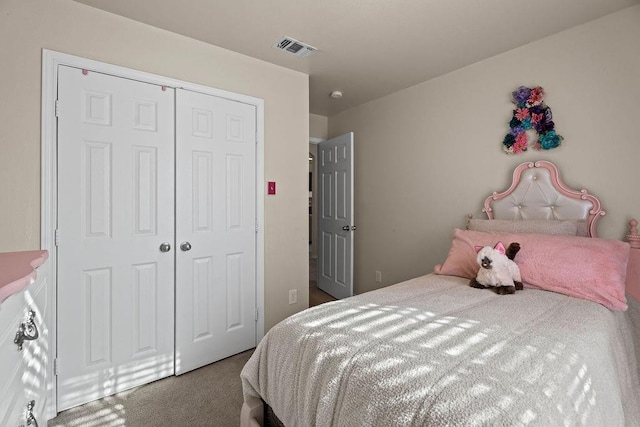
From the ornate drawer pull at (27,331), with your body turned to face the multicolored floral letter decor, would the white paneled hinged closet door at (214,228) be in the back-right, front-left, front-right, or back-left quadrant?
front-left

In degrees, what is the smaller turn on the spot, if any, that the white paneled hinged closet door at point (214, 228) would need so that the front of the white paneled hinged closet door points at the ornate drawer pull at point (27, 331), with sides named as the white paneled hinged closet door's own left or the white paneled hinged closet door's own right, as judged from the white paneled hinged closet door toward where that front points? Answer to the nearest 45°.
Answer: approximately 45° to the white paneled hinged closet door's own right

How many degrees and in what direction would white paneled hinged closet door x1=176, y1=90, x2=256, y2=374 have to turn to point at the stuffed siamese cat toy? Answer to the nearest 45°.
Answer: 0° — it already faces it

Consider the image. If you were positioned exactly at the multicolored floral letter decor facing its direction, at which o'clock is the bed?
The bed is roughly at 12 o'clock from the multicolored floral letter decor.

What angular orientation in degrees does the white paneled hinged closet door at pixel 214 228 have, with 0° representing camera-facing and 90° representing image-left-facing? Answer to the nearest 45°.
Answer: approximately 315°

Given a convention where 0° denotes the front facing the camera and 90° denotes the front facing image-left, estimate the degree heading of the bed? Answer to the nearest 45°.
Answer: approximately 45°

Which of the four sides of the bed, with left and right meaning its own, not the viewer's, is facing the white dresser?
front

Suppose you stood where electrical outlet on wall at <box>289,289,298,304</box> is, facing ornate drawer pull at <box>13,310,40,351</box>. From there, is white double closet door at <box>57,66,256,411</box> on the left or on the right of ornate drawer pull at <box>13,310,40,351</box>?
right

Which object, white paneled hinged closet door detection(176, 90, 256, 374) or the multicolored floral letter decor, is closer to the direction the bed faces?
the white paneled hinged closet door

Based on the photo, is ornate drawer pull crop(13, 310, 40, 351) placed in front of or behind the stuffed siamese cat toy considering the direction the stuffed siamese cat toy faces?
in front

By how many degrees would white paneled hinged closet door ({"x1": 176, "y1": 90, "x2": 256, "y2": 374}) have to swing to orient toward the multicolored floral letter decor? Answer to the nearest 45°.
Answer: approximately 45° to its left

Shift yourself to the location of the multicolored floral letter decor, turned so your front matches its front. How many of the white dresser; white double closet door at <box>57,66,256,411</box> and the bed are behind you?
0

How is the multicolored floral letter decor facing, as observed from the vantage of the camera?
facing the viewer

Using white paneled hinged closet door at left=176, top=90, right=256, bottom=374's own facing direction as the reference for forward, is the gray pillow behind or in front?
in front

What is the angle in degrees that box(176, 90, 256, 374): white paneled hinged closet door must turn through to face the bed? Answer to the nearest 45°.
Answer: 0° — it already faces it

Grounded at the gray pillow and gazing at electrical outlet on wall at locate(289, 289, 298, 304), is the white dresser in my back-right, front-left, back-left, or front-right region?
front-left

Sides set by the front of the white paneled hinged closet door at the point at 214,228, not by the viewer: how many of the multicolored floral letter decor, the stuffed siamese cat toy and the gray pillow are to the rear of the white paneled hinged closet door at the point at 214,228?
0
